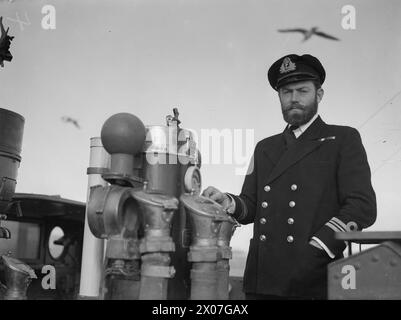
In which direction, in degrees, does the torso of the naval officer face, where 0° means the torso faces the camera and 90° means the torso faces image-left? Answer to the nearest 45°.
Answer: approximately 45°

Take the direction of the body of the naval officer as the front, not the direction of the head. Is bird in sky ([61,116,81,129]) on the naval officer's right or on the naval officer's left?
on the naval officer's right

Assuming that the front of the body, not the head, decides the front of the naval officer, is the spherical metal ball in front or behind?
in front

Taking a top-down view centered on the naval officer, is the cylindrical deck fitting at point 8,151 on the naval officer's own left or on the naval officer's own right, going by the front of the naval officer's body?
on the naval officer's own right

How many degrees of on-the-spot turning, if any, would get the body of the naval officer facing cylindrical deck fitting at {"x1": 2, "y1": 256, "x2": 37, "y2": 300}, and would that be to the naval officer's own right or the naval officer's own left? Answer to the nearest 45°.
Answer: approximately 45° to the naval officer's own right
